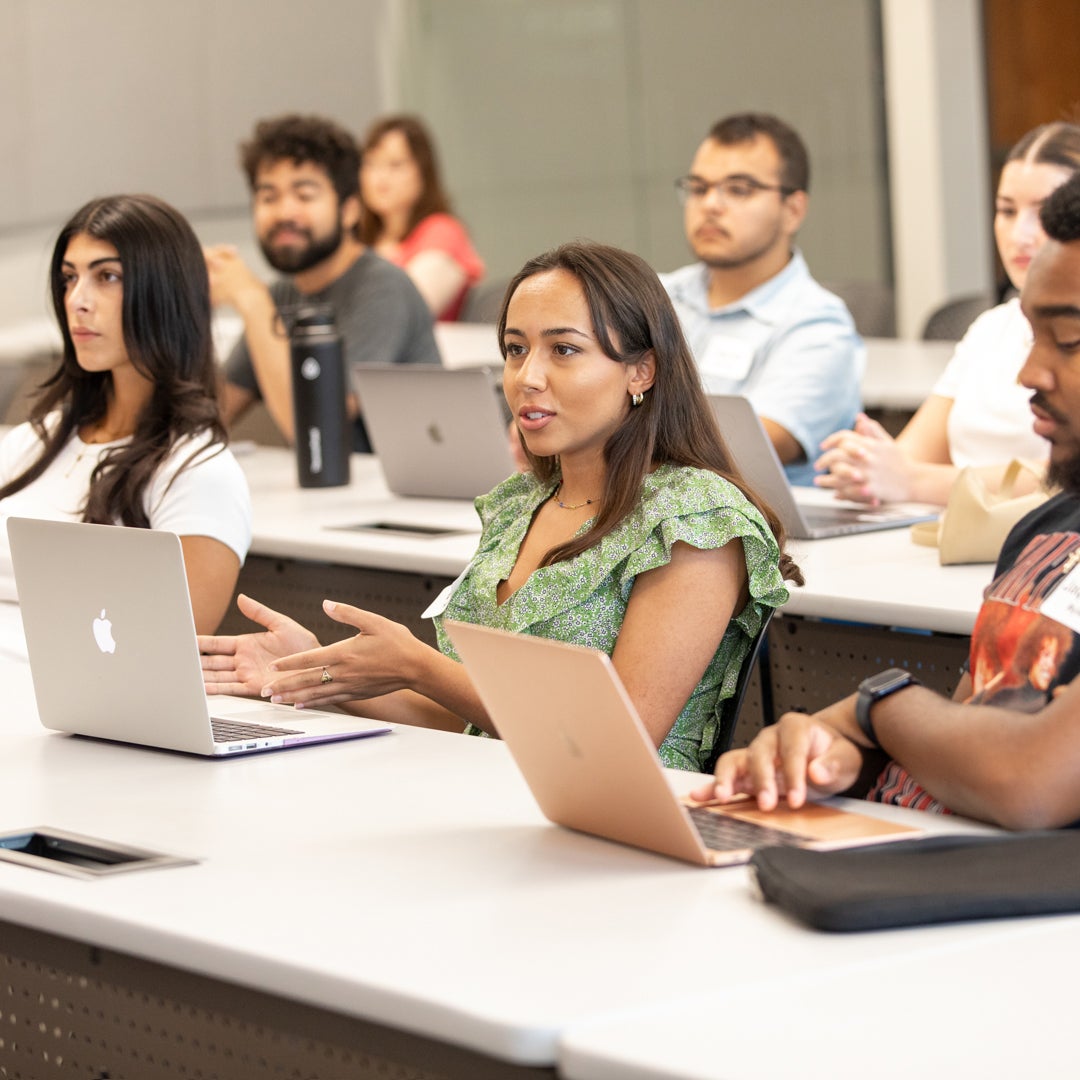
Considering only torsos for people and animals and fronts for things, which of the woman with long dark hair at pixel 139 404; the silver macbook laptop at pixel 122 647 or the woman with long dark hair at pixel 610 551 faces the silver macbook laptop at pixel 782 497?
the silver macbook laptop at pixel 122 647

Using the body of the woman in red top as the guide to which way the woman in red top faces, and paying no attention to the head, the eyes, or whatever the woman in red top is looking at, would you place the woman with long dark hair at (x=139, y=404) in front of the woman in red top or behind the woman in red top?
in front

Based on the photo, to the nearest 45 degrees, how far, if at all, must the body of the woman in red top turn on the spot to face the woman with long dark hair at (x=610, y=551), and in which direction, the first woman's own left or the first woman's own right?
approximately 45° to the first woman's own left

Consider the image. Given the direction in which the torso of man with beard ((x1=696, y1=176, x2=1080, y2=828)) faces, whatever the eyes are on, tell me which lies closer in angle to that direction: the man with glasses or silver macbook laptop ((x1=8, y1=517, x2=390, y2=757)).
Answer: the silver macbook laptop

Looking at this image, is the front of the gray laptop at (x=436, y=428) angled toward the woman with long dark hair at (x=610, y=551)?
no

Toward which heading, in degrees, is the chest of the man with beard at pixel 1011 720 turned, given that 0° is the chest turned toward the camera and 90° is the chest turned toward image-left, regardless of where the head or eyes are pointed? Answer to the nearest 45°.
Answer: approximately 45°

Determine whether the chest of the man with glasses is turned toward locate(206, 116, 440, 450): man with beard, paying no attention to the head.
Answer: no

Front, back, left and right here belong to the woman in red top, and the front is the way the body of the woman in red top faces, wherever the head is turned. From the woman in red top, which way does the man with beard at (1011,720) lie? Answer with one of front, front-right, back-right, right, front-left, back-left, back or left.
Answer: front-left

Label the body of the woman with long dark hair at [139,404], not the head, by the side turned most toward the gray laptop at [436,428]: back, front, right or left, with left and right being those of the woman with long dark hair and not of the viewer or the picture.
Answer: back

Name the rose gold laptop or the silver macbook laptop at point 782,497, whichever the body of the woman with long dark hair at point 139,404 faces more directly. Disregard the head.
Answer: the rose gold laptop

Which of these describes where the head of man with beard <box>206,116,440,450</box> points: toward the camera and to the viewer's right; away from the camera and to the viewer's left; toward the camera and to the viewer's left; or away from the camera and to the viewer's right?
toward the camera and to the viewer's left

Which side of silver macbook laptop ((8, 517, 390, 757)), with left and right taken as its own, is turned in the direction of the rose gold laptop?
right

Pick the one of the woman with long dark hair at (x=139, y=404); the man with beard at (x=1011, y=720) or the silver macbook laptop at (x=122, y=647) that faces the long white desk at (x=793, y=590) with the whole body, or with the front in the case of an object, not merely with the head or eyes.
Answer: the silver macbook laptop

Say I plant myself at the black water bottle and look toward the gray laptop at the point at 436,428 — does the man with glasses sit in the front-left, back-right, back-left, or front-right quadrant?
front-left

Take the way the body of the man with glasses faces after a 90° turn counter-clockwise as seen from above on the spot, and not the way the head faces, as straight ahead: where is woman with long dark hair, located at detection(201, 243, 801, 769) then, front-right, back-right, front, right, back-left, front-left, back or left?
front-right

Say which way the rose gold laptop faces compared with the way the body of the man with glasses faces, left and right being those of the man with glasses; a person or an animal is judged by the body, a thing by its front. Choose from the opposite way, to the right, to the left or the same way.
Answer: the opposite way

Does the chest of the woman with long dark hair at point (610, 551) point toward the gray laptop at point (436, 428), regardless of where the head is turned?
no

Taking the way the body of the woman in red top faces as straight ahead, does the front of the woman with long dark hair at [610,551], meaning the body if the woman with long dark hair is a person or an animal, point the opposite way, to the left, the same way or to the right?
the same way
